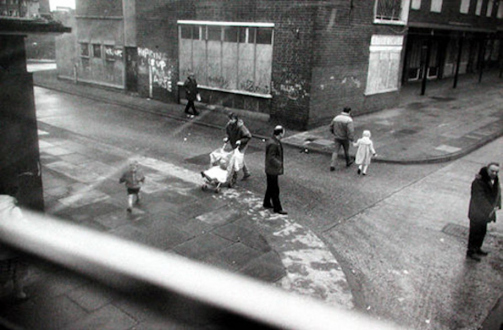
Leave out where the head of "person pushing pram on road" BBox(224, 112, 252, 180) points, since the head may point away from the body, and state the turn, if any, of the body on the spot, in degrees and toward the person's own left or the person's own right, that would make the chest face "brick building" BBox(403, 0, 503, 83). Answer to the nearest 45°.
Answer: approximately 180°

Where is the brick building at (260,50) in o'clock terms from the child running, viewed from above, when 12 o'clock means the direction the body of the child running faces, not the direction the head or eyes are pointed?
The brick building is roughly at 7 o'clock from the child running.

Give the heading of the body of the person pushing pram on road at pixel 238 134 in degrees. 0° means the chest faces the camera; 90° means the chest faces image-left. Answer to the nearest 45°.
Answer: approximately 45°

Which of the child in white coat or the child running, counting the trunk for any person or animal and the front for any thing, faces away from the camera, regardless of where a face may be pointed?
the child in white coat

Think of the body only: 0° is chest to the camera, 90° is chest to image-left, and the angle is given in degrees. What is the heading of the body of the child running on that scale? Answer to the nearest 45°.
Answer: approximately 0°

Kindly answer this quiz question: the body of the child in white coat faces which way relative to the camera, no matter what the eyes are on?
away from the camera

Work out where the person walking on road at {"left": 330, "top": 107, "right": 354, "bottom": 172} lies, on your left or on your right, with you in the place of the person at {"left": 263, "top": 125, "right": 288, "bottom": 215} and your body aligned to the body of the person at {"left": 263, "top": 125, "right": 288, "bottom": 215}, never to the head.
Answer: on your left

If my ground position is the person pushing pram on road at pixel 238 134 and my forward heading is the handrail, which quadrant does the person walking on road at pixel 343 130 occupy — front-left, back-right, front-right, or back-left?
back-left

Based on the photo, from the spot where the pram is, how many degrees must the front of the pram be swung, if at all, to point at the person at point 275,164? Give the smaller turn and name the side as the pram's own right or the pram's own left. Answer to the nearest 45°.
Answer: approximately 90° to the pram's own left

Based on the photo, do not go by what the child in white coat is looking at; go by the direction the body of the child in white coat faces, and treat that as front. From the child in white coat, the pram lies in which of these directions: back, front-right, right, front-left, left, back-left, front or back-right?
back-left

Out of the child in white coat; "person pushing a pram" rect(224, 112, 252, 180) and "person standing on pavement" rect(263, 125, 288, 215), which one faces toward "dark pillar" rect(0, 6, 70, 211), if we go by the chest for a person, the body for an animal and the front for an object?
"person pushing a pram" rect(224, 112, 252, 180)
